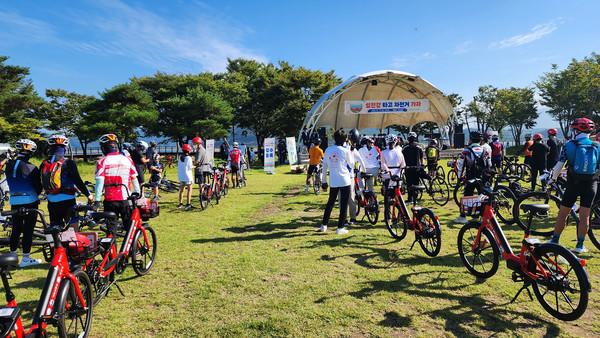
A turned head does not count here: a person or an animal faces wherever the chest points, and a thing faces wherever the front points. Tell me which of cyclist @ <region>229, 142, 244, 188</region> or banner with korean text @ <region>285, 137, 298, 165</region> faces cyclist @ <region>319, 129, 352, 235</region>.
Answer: the banner with korean text

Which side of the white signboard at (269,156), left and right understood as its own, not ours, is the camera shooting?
front

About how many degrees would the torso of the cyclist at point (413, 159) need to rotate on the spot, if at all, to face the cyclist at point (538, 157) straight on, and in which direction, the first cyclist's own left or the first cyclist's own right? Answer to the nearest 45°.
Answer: approximately 45° to the first cyclist's own right

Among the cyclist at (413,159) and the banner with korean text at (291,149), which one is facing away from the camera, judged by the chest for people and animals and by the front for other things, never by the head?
the cyclist

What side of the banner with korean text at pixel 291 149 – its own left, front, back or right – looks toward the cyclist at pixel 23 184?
front

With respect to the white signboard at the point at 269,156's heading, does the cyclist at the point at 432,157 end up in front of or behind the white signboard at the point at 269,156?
in front

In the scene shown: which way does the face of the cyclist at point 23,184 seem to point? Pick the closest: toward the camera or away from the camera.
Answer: away from the camera

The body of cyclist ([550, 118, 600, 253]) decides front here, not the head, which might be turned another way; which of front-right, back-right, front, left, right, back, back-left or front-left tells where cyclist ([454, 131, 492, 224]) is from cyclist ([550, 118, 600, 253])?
front
